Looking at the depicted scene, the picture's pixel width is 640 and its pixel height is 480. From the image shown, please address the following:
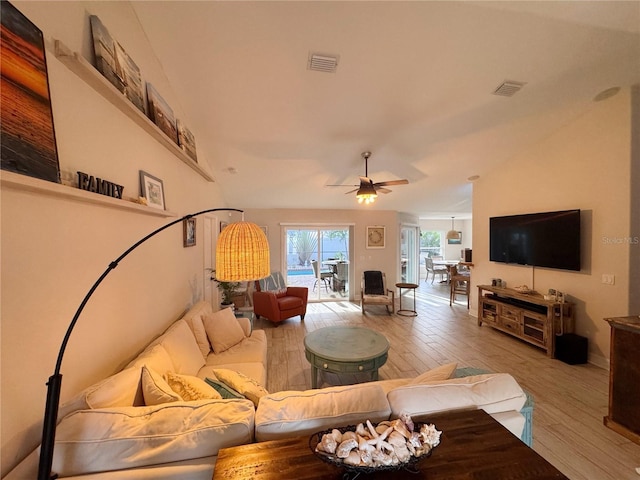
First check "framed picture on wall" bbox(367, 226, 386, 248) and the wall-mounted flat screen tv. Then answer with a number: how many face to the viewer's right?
0

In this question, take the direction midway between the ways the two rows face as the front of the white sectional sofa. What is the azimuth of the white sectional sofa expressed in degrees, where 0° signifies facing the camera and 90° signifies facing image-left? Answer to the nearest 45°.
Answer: approximately 225°

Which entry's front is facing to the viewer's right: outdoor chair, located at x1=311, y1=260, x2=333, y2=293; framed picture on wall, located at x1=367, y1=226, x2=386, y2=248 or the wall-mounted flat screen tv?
the outdoor chair

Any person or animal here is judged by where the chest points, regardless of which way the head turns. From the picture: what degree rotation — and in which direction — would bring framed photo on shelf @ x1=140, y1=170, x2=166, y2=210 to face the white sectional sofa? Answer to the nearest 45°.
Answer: approximately 45° to its right

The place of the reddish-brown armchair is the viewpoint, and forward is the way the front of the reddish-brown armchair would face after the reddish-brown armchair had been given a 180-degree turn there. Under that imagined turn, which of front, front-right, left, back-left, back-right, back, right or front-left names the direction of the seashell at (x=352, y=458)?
back-left

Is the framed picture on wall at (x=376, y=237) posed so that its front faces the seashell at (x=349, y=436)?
yes

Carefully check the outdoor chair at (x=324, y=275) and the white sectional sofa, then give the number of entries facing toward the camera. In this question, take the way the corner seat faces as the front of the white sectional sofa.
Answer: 0

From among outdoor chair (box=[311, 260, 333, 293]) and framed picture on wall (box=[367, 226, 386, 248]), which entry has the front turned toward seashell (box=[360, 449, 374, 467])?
the framed picture on wall

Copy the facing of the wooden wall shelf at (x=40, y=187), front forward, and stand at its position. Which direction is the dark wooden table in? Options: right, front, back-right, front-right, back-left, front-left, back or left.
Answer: front

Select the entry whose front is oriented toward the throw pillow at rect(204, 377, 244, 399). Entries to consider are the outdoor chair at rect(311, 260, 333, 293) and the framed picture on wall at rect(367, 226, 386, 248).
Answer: the framed picture on wall

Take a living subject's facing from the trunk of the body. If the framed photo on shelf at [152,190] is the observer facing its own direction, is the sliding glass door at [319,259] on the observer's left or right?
on its left

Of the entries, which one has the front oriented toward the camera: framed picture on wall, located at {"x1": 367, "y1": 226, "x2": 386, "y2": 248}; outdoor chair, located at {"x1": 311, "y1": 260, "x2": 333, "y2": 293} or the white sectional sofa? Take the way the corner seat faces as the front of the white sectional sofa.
the framed picture on wall

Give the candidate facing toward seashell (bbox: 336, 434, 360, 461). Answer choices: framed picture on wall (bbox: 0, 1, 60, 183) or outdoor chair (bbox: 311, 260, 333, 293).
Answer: the framed picture on wall

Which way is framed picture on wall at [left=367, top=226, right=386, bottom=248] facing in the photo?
toward the camera
